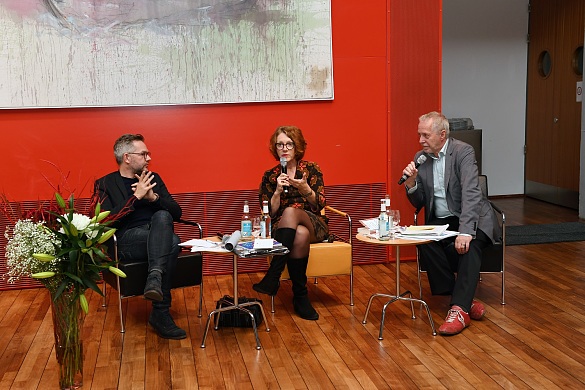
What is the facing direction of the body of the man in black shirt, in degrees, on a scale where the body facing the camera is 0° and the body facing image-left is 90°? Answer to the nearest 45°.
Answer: approximately 315°

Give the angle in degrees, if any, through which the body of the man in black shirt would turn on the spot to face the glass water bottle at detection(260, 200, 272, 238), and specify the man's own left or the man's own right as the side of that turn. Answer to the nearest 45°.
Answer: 0° — they already face it

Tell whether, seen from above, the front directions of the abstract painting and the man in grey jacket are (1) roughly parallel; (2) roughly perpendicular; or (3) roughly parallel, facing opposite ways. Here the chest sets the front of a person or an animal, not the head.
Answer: roughly perpendicular

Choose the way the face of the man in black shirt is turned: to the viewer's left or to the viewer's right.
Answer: to the viewer's right

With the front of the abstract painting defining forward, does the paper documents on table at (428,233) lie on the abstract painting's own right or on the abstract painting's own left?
on the abstract painting's own left
